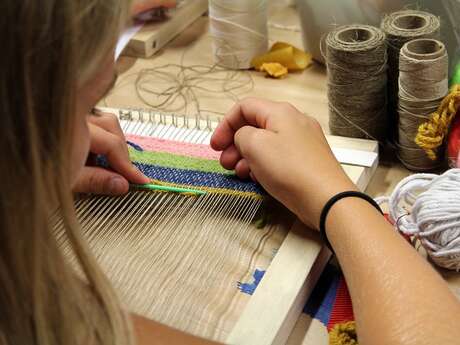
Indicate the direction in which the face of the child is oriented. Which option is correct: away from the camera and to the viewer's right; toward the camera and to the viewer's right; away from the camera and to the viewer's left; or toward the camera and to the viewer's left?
away from the camera and to the viewer's right

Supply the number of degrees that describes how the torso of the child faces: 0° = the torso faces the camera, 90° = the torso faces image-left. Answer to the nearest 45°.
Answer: approximately 225°

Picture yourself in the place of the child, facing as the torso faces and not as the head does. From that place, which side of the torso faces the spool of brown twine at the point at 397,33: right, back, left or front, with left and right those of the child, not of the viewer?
front

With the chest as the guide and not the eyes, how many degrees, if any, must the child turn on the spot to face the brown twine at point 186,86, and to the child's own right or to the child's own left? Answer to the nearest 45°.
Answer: approximately 45° to the child's own left

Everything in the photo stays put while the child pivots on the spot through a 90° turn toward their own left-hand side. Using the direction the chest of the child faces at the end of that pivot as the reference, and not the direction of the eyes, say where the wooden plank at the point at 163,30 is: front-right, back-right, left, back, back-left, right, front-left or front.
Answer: front-right

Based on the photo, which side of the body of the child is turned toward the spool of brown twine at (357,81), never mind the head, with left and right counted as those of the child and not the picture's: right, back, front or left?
front

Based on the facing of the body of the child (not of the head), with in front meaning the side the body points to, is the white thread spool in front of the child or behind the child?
in front

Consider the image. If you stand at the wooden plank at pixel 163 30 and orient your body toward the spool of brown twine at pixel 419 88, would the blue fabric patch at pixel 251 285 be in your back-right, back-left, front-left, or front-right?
front-right

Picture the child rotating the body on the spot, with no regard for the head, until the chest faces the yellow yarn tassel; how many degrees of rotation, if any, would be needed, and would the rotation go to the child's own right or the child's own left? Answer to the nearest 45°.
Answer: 0° — they already face it
